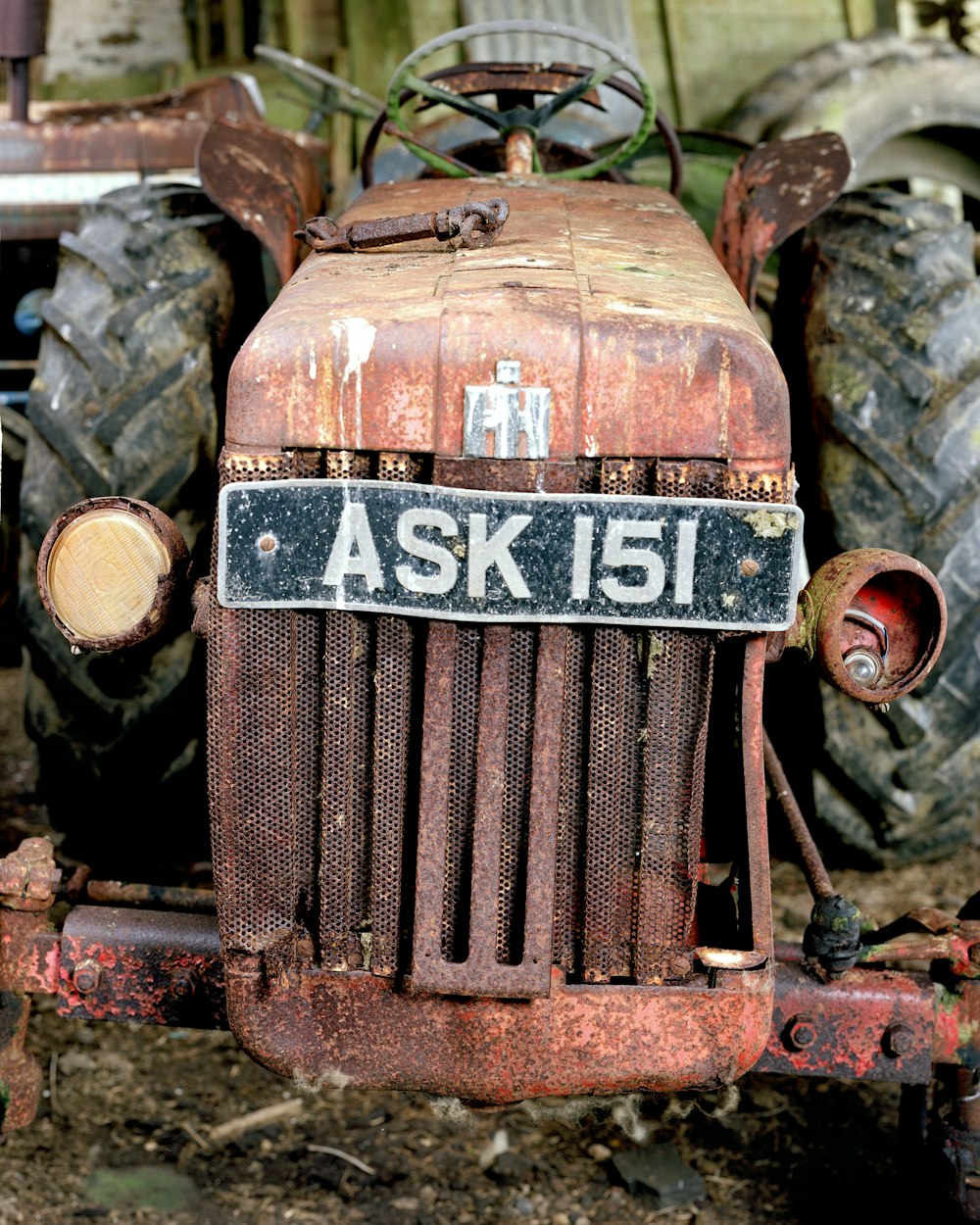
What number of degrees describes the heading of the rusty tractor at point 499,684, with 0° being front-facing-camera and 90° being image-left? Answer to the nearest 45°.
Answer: approximately 0°

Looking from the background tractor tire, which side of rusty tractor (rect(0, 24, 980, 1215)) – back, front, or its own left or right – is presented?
back
